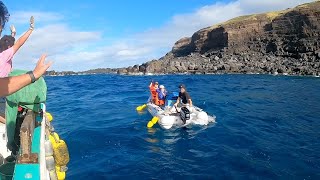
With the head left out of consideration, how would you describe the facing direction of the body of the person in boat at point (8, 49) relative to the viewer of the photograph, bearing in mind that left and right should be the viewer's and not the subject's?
facing away from the viewer and to the right of the viewer

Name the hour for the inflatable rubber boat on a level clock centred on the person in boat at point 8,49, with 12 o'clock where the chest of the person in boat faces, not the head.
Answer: The inflatable rubber boat is roughly at 12 o'clock from the person in boat.

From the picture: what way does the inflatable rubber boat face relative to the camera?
to the viewer's left

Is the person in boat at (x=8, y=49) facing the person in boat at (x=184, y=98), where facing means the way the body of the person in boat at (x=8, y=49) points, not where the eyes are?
yes

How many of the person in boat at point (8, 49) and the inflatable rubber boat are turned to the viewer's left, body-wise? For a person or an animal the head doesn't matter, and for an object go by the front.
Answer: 1

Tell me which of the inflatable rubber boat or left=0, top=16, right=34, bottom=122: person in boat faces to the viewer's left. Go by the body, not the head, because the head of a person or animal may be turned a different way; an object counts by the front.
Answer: the inflatable rubber boat

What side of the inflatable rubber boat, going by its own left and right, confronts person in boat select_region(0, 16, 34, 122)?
left
